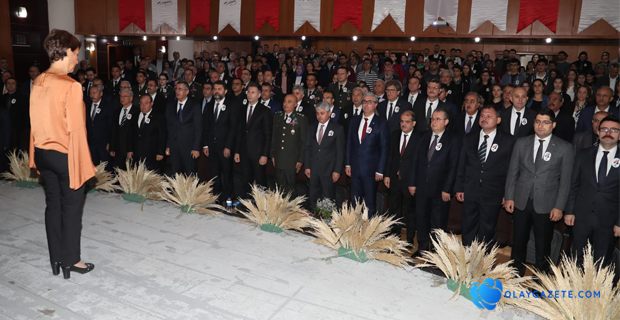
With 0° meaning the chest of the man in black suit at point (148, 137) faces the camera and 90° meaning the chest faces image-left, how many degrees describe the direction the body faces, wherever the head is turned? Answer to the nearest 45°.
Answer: approximately 45°

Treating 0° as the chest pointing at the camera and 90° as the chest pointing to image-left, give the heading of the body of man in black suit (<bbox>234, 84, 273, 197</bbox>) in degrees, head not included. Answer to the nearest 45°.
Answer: approximately 45°

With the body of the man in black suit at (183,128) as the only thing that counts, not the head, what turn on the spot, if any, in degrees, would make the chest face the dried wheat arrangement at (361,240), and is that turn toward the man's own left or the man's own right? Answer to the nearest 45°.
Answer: approximately 45° to the man's own left

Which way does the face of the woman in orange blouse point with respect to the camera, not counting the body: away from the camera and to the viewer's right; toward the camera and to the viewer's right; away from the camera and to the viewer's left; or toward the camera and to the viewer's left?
away from the camera and to the viewer's right

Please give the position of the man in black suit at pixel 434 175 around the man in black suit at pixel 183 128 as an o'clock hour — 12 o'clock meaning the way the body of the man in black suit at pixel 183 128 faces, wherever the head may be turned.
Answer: the man in black suit at pixel 434 175 is roughly at 9 o'clock from the man in black suit at pixel 183 128.

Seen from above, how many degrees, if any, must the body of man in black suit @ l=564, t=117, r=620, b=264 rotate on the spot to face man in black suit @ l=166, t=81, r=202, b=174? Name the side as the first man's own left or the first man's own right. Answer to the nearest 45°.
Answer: approximately 90° to the first man's own right

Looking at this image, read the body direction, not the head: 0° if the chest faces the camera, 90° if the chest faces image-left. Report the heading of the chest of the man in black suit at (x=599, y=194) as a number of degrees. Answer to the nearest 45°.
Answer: approximately 0°

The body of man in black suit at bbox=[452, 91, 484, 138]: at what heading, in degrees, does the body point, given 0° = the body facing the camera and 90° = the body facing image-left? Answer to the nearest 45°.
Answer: approximately 45°
